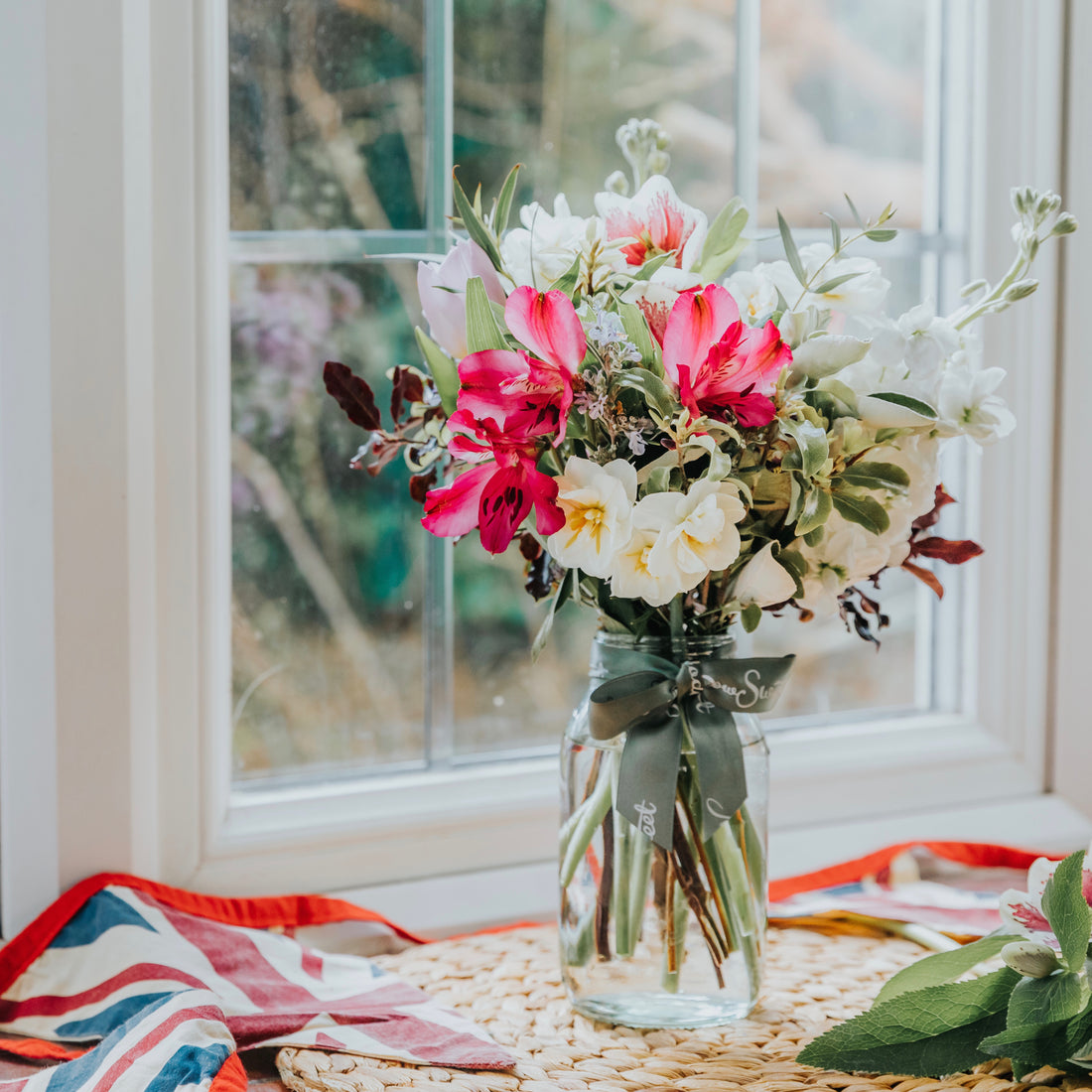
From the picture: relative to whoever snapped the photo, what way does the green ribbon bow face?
facing the viewer
